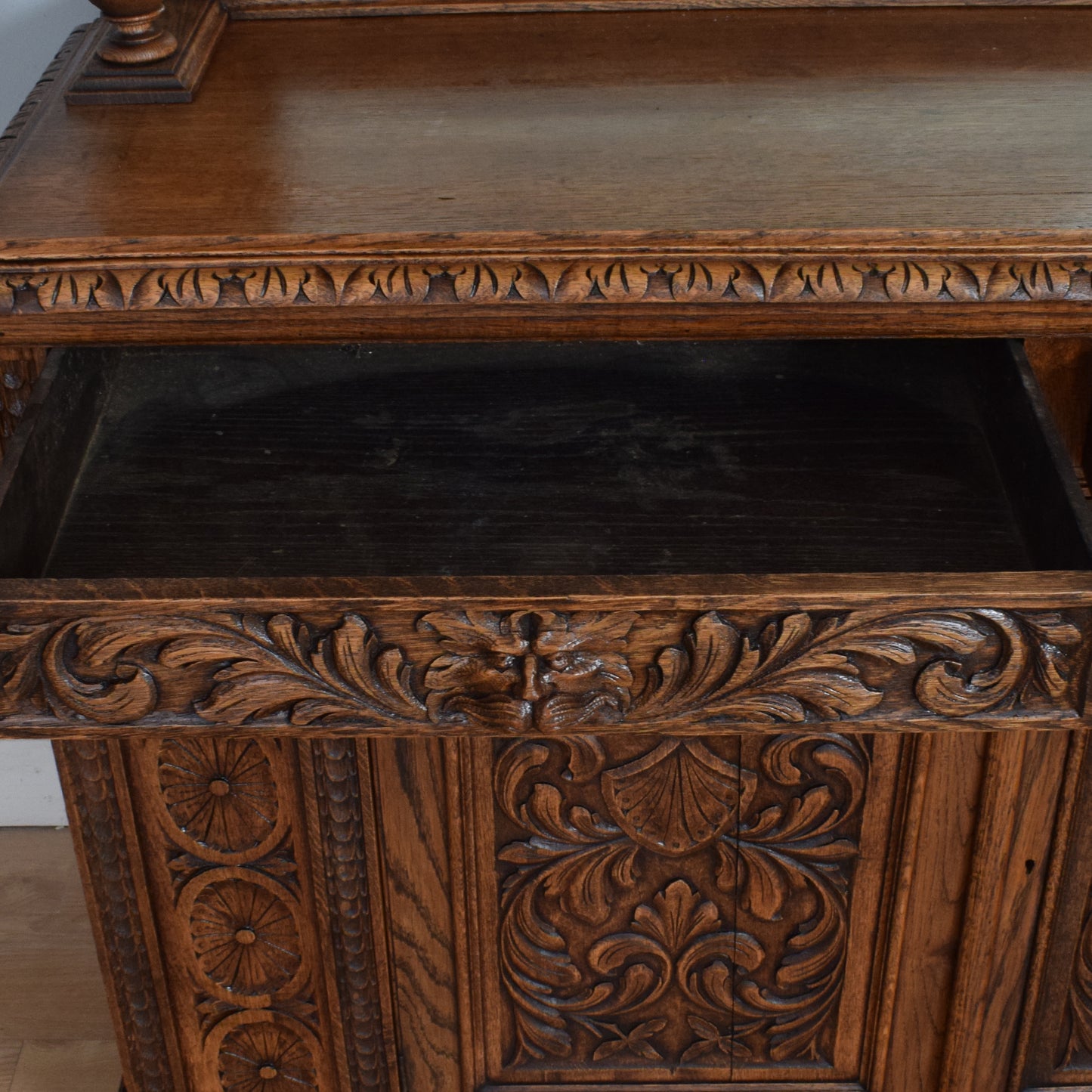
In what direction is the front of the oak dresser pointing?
toward the camera
